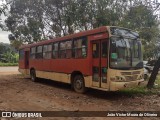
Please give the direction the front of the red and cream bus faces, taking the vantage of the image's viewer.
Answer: facing the viewer and to the right of the viewer
